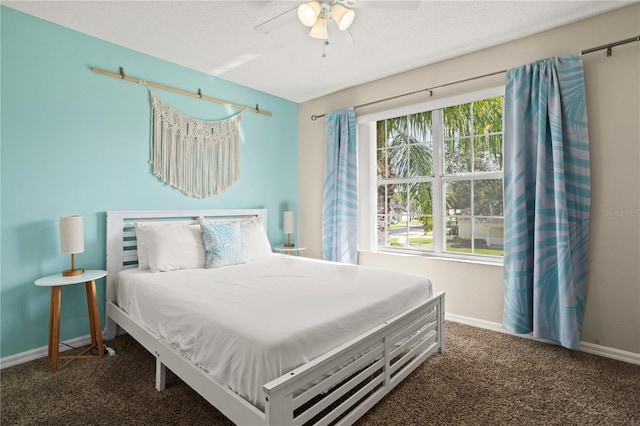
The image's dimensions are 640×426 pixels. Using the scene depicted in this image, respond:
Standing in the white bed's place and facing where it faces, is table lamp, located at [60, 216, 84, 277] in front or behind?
behind

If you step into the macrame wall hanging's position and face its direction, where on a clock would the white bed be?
The white bed is roughly at 1 o'clock from the macrame wall hanging.

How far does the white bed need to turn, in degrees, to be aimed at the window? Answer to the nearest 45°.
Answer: approximately 90° to its left

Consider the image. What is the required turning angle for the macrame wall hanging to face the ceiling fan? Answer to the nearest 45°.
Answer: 0° — it already faces it

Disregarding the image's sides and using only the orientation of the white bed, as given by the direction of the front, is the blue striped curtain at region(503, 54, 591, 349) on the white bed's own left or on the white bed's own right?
on the white bed's own left

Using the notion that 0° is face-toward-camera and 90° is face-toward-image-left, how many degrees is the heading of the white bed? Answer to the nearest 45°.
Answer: approximately 315°

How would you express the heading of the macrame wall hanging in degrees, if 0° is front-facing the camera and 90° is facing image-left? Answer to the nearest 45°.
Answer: approximately 315°
